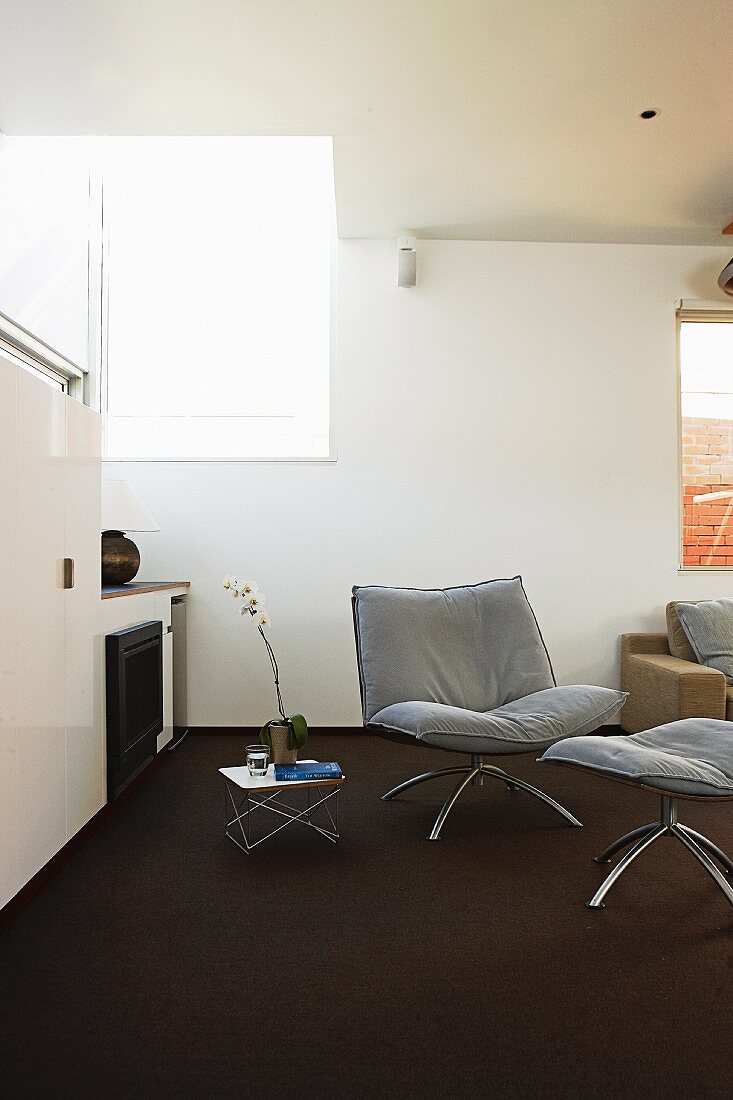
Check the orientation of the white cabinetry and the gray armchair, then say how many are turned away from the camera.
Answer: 0

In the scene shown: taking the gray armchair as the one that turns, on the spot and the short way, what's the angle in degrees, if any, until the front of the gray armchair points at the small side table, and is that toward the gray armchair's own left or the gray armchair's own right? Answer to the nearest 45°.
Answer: approximately 90° to the gray armchair's own right

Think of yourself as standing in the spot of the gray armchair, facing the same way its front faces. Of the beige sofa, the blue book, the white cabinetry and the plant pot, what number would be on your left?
1

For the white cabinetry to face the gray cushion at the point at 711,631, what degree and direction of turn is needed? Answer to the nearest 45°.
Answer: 0° — it already faces it

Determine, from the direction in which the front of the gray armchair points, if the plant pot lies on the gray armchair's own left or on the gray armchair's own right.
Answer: on the gray armchair's own right

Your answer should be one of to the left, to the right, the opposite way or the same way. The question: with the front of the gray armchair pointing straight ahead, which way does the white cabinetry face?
to the left

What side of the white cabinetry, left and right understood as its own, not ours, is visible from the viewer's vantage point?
right

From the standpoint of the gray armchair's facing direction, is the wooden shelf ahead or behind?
behind

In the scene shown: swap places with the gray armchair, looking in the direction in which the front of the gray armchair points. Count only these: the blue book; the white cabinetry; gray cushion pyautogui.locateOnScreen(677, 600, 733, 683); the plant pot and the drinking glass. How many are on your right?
4

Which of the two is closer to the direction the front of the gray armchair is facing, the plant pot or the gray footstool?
the gray footstool

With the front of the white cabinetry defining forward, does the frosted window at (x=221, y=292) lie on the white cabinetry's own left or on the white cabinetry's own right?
on the white cabinetry's own left
